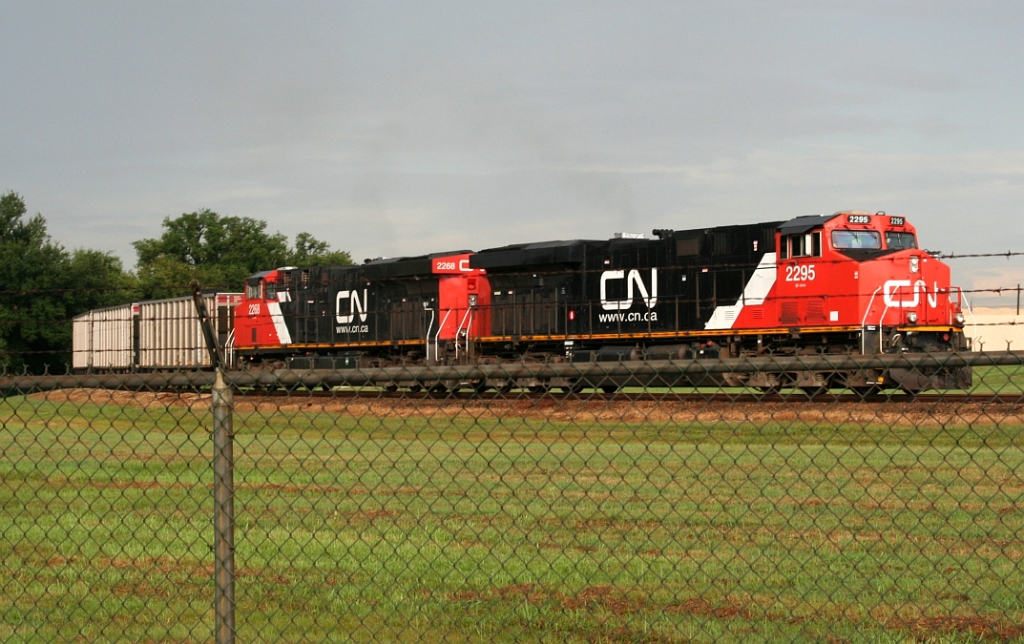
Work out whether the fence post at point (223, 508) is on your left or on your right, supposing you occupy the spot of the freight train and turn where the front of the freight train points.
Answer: on your right

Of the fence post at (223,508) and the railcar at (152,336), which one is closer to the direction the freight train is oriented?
the fence post

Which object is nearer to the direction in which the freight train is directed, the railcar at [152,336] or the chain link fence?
the chain link fence

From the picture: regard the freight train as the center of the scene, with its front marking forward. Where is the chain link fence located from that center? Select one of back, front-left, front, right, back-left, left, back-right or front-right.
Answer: front-right

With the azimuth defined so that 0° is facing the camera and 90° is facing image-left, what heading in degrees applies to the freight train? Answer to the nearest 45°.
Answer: approximately 315°
